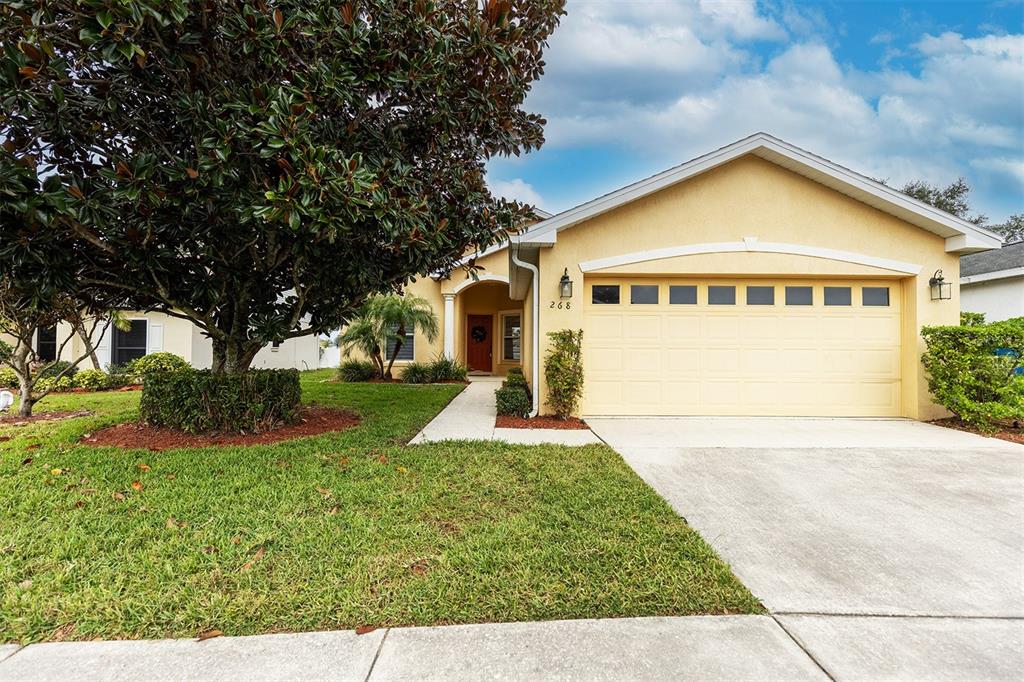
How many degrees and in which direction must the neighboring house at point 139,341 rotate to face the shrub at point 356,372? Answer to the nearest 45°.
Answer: approximately 45° to its left

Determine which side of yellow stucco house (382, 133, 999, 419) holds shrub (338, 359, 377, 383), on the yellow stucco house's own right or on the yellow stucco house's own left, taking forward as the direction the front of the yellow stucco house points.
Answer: on the yellow stucco house's own right

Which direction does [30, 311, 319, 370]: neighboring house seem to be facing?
toward the camera

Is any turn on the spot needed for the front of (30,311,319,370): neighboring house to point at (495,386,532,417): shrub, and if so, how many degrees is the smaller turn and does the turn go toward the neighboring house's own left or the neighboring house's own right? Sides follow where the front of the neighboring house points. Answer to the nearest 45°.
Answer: approximately 45° to the neighboring house's own left

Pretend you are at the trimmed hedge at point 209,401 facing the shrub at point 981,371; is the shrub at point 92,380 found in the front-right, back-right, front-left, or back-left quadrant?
back-left

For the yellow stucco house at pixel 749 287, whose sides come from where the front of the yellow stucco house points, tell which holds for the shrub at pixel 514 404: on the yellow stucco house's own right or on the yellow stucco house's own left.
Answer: on the yellow stucco house's own right

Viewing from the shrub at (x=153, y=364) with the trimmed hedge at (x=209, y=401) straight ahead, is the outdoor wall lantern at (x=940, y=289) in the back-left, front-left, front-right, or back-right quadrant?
front-left

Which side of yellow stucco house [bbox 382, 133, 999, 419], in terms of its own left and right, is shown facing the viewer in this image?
front

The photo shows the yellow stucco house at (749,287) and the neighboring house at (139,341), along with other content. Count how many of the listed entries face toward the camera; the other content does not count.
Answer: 2

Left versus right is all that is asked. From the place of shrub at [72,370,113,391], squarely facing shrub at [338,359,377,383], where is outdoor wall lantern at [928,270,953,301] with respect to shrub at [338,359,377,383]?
right

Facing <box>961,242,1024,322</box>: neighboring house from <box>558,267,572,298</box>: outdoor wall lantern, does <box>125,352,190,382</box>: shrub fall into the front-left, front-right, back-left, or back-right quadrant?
back-left

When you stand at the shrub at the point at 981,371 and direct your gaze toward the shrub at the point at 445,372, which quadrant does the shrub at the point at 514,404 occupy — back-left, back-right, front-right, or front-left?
front-left

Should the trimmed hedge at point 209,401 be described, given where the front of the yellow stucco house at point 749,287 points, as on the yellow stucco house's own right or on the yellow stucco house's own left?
on the yellow stucco house's own right
